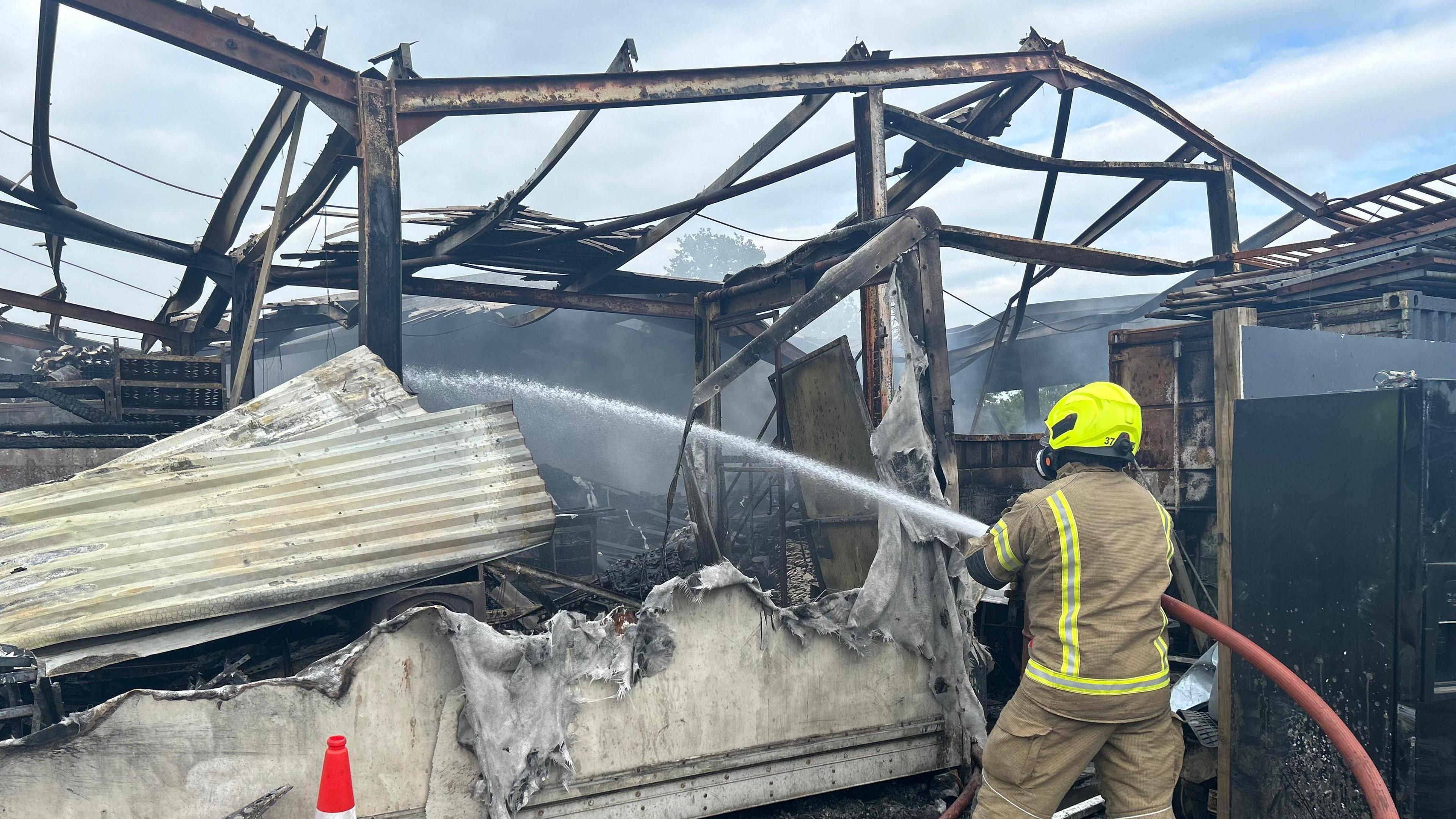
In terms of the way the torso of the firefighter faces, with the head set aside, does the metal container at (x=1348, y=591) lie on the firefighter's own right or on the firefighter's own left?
on the firefighter's own right

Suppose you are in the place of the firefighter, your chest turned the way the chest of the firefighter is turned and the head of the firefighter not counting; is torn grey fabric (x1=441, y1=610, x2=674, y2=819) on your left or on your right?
on your left

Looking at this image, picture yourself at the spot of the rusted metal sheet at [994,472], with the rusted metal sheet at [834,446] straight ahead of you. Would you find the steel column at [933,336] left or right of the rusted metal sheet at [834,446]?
left

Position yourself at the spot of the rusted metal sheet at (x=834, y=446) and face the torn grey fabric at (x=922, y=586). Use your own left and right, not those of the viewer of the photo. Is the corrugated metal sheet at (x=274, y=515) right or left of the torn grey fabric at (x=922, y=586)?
right

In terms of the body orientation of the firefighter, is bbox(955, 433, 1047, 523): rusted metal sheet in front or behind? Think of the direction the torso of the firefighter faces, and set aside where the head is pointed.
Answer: in front

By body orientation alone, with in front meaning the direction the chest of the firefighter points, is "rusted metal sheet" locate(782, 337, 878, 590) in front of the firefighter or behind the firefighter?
in front

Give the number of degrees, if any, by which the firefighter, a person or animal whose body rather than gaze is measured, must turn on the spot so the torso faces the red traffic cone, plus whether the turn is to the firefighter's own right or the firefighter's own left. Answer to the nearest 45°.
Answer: approximately 90° to the firefighter's own left

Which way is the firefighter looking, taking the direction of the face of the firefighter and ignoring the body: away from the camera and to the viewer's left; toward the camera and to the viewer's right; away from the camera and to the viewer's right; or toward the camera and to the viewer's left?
away from the camera and to the viewer's left

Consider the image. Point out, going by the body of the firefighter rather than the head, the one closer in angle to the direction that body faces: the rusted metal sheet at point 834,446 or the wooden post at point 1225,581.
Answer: the rusted metal sheet

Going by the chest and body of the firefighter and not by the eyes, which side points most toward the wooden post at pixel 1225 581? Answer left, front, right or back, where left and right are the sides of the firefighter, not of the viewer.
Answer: right

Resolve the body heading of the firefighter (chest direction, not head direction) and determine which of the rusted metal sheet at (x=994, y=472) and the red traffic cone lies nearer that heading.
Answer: the rusted metal sheet

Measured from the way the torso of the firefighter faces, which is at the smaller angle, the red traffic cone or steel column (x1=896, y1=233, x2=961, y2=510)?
the steel column

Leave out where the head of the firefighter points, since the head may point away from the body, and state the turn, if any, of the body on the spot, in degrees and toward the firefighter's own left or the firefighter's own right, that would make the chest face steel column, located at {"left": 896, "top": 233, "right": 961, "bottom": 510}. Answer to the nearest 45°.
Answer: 0° — they already face it

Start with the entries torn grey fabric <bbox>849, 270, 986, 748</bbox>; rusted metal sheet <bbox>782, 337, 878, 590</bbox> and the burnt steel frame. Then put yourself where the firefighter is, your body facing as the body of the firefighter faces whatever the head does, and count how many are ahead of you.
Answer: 3

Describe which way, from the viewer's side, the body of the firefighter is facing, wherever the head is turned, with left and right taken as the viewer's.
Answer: facing away from the viewer and to the left of the viewer

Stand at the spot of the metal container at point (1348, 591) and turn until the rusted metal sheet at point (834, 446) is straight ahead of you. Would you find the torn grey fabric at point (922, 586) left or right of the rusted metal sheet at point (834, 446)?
left

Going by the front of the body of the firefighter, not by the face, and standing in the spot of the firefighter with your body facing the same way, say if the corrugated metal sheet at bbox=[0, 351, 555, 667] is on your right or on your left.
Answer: on your left

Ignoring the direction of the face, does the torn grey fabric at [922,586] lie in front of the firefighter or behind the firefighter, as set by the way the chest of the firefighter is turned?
in front

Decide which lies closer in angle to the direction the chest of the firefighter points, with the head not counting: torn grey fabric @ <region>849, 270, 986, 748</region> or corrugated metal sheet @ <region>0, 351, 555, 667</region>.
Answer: the torn grey fabric
